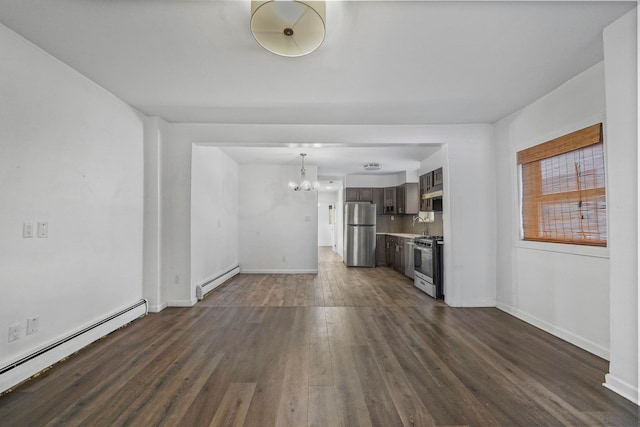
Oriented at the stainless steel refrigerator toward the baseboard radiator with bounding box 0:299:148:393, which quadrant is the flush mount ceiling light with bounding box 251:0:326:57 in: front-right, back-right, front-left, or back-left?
front-left

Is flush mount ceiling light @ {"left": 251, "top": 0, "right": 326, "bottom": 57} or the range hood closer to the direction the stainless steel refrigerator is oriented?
the flush mount ceiling light

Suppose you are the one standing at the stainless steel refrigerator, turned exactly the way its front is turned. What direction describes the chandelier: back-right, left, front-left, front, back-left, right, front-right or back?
front-right

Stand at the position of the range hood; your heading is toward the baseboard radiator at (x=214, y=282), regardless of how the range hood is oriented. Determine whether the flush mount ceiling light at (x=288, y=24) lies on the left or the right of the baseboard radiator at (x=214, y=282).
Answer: left

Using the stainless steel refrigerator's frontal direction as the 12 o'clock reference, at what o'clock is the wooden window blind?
The wooden window blind is roughly at 11 o'clock from the stainless steel refrigerator.

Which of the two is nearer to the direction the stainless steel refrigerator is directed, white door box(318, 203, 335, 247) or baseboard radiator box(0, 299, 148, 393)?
the baseboard radiator

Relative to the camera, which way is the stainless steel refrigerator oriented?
toward the camera

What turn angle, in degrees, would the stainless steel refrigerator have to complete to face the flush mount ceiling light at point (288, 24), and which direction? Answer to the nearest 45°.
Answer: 0° — it already faces it

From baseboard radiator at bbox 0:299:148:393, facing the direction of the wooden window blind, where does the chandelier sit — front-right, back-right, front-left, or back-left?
front-left

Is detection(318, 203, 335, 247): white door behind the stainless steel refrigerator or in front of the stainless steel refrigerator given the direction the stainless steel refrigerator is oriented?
behind

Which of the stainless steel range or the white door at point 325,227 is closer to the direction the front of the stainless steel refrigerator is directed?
the stainless steel range

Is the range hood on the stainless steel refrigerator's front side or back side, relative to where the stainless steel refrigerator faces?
on the front side
